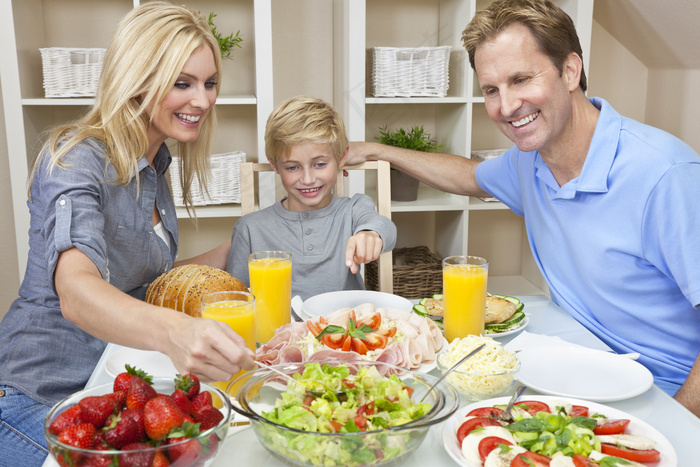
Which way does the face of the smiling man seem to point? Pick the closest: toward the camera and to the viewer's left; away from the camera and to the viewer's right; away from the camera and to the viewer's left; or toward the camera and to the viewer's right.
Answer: toward the camera and to the viewer's left

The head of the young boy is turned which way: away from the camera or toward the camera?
toward the camera

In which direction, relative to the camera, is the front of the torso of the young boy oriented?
toward the camera

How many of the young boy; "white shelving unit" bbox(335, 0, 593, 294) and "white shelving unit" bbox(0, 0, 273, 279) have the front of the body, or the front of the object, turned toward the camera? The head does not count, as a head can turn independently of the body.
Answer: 3

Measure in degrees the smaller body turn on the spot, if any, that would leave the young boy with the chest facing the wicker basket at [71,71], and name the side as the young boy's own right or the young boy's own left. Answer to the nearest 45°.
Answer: approximately 135° to the young boy's own right

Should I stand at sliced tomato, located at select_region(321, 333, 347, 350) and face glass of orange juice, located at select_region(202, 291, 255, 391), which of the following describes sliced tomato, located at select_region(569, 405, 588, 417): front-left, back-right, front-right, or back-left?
back-left

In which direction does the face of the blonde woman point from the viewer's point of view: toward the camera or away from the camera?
toward the camera

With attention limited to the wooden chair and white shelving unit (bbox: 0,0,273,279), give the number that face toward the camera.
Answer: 2

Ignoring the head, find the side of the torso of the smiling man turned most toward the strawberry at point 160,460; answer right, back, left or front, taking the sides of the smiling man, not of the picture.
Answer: front

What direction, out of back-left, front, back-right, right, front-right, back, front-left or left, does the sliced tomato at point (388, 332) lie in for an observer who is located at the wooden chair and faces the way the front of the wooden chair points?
front

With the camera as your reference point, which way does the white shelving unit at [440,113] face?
facing the viewer

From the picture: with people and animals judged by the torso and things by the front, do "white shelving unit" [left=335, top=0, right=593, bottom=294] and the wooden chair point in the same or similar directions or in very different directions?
same or similar directions

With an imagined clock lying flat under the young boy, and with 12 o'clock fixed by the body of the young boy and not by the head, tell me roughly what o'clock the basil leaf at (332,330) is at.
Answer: The basil leaf is roughly at 12 o'clock from the young boy.

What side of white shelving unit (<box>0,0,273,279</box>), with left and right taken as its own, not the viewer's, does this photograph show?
front

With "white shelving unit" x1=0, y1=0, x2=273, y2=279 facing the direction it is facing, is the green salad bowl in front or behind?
in front

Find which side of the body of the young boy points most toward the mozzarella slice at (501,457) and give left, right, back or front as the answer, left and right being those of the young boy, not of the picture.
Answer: front

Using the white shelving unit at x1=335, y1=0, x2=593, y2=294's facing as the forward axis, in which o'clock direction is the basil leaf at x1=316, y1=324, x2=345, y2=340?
The basil leaf is roughly at 12 o'clock from the white shelving unit.
